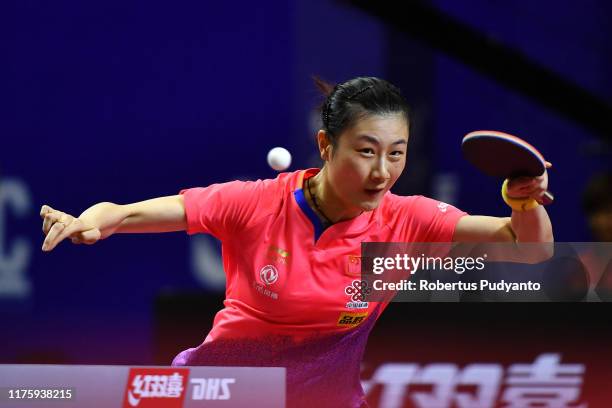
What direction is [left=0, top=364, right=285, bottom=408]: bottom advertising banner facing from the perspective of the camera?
toward the camera
